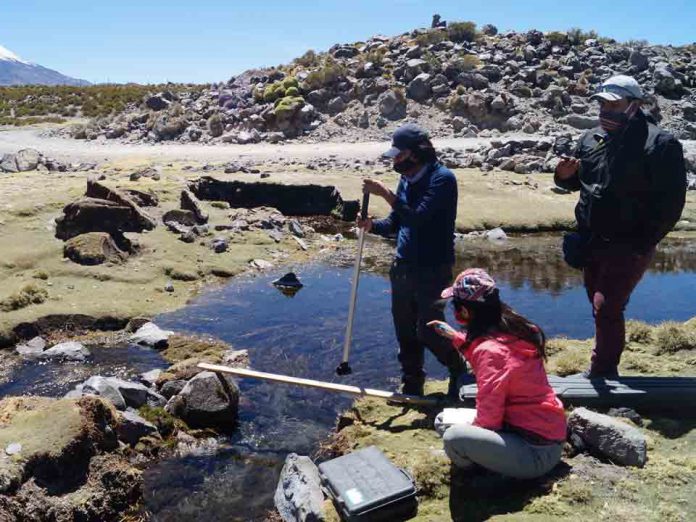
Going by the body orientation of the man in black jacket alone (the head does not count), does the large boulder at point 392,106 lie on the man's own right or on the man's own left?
on the man's own right

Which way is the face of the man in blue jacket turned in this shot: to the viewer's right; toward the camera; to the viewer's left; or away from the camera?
to the viewer's left

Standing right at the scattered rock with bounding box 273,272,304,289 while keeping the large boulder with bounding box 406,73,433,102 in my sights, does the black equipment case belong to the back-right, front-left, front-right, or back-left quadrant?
back-right

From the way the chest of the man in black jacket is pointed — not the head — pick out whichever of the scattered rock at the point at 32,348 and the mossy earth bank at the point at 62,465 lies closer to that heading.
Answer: the mossy earth bank

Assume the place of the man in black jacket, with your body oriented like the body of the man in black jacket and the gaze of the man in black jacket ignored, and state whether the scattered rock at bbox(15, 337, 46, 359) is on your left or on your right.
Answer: on your right

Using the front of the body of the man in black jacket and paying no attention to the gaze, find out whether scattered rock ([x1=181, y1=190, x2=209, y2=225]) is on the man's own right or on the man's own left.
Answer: on the man's own right

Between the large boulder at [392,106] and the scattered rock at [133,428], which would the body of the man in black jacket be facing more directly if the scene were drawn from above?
the scattered rock

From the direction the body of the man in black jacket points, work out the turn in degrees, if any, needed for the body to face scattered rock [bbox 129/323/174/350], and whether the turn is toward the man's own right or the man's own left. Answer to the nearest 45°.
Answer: approximately 45° to the man's own right

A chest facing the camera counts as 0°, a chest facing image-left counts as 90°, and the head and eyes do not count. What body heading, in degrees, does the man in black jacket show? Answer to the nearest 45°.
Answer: approximately 45°

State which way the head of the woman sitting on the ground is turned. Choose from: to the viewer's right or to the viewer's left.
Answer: to the viewer's left

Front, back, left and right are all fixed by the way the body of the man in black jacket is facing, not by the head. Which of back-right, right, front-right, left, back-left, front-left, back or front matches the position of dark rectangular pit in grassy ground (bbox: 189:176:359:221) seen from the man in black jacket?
right

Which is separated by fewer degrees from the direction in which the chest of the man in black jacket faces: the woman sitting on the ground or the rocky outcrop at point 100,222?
the woman sitting on the ground

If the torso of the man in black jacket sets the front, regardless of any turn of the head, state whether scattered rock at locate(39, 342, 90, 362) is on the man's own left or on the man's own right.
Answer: on the man's own right
